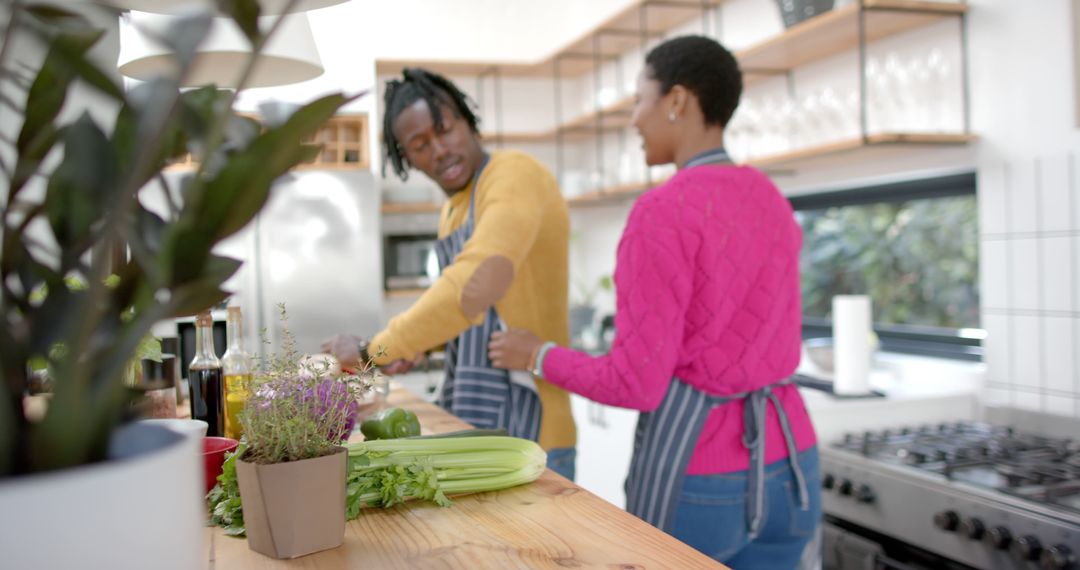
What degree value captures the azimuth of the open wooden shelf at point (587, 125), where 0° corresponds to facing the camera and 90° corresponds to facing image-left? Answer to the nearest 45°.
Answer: approximately 45°

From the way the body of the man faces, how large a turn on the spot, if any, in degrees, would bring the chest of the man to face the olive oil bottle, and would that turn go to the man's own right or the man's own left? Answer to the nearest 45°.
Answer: approximately 45° to the man's own left

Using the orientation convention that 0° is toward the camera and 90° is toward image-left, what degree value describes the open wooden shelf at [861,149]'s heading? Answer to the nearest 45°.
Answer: approximately 45°

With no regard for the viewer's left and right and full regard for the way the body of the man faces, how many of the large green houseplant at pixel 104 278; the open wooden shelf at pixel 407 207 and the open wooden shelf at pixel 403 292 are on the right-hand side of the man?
2

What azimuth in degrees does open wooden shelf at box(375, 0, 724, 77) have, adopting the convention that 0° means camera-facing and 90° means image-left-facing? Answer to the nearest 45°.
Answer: approximately 45°

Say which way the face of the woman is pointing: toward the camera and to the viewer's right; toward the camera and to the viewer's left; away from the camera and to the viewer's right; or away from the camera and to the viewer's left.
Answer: away from the camera and to the viewer's left

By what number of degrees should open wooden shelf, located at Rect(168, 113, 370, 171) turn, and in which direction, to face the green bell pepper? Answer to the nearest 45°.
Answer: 0° — it already faces it

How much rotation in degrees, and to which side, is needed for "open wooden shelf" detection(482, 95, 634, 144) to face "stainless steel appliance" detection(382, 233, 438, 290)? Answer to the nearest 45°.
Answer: approximately 45° to its right

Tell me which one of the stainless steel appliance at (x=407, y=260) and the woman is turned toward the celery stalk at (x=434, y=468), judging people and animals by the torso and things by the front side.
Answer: the stainless steel appliance
